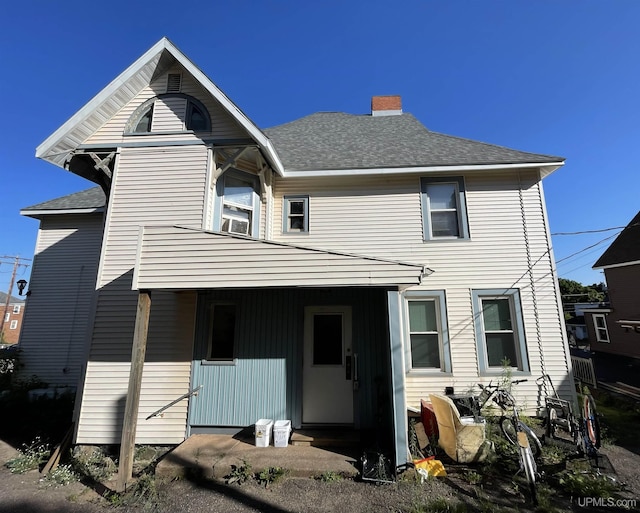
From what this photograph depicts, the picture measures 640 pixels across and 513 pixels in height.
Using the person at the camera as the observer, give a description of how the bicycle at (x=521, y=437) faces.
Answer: facing away from the viewer and to the left of the viewer

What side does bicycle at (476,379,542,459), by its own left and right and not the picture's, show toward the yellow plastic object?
left

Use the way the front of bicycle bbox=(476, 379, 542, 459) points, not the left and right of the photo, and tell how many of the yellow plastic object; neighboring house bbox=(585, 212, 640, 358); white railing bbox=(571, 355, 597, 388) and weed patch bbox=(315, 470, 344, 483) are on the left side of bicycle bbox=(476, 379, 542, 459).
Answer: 2

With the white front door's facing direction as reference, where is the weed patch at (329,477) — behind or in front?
in front

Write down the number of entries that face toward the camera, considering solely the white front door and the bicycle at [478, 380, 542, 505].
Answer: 1

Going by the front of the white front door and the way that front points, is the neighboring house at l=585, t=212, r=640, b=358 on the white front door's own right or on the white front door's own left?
on the white front door's own left

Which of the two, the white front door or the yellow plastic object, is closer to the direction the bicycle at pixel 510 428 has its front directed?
the white front door

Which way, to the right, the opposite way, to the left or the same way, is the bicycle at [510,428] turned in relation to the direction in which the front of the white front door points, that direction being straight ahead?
the opposite way

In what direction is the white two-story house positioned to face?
toward the camera

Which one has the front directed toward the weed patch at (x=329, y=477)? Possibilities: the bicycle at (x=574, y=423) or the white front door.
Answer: the white front door

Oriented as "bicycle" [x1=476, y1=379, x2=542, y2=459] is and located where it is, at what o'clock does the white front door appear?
The white front door is roughly at 10 o'clock from the bicycle.

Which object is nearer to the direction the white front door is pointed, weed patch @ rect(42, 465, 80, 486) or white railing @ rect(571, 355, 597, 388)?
the weed patch

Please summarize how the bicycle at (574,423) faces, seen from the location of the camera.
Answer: facing away from the viewer and to the left of the viewer

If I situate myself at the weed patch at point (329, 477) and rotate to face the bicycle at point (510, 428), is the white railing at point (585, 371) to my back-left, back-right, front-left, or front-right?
front-left

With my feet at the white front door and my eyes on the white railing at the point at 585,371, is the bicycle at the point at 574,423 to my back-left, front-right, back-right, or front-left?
front-right
